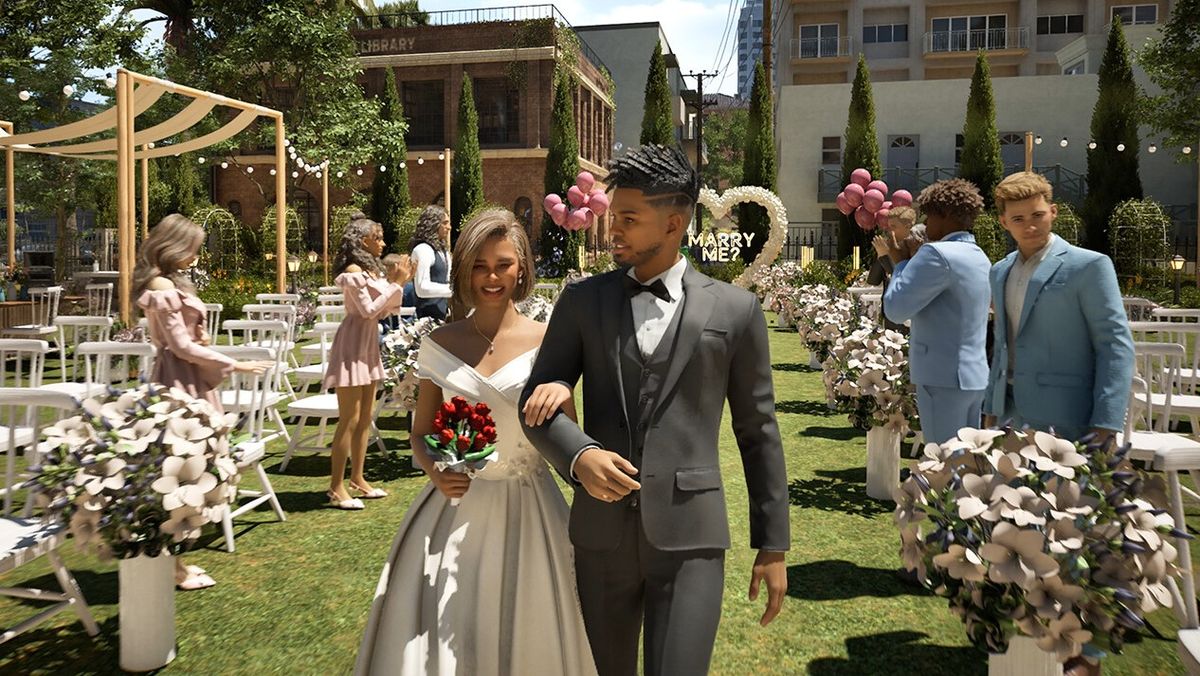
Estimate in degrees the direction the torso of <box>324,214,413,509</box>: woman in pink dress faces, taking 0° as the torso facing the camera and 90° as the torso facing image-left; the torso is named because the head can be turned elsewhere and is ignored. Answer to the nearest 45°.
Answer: approximately 270°

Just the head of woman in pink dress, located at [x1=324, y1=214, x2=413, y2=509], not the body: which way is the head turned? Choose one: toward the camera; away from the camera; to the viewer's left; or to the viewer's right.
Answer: to the viewer's right

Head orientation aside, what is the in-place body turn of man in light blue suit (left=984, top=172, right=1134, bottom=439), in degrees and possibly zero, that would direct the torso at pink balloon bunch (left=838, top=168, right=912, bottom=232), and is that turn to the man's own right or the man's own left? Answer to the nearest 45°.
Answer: approximately 135° to the man's own right

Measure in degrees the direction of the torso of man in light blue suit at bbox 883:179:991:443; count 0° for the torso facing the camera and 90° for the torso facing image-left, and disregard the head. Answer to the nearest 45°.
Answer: approximately 135°

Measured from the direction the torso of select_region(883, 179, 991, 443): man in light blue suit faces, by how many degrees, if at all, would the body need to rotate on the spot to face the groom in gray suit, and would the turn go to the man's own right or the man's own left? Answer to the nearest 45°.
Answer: approximately 135° to the man's own left

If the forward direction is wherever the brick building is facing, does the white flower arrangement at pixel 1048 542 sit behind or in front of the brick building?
in front

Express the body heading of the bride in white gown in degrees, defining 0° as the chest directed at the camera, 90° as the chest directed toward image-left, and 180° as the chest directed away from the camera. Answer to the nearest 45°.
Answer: approximately 0°

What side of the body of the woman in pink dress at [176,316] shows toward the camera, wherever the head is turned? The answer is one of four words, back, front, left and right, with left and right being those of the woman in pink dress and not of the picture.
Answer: right

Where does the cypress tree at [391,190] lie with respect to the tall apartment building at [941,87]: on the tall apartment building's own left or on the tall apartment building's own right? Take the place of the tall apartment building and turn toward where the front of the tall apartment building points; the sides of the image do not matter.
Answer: on the tall apartment building's own right

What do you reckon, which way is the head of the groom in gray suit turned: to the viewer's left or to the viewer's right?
to the viewer's left

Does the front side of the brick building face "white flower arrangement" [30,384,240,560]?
yes

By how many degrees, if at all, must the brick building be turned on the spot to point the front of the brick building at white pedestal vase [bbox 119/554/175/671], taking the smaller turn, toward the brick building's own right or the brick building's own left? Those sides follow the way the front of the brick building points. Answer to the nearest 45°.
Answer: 0° — it already faces it
